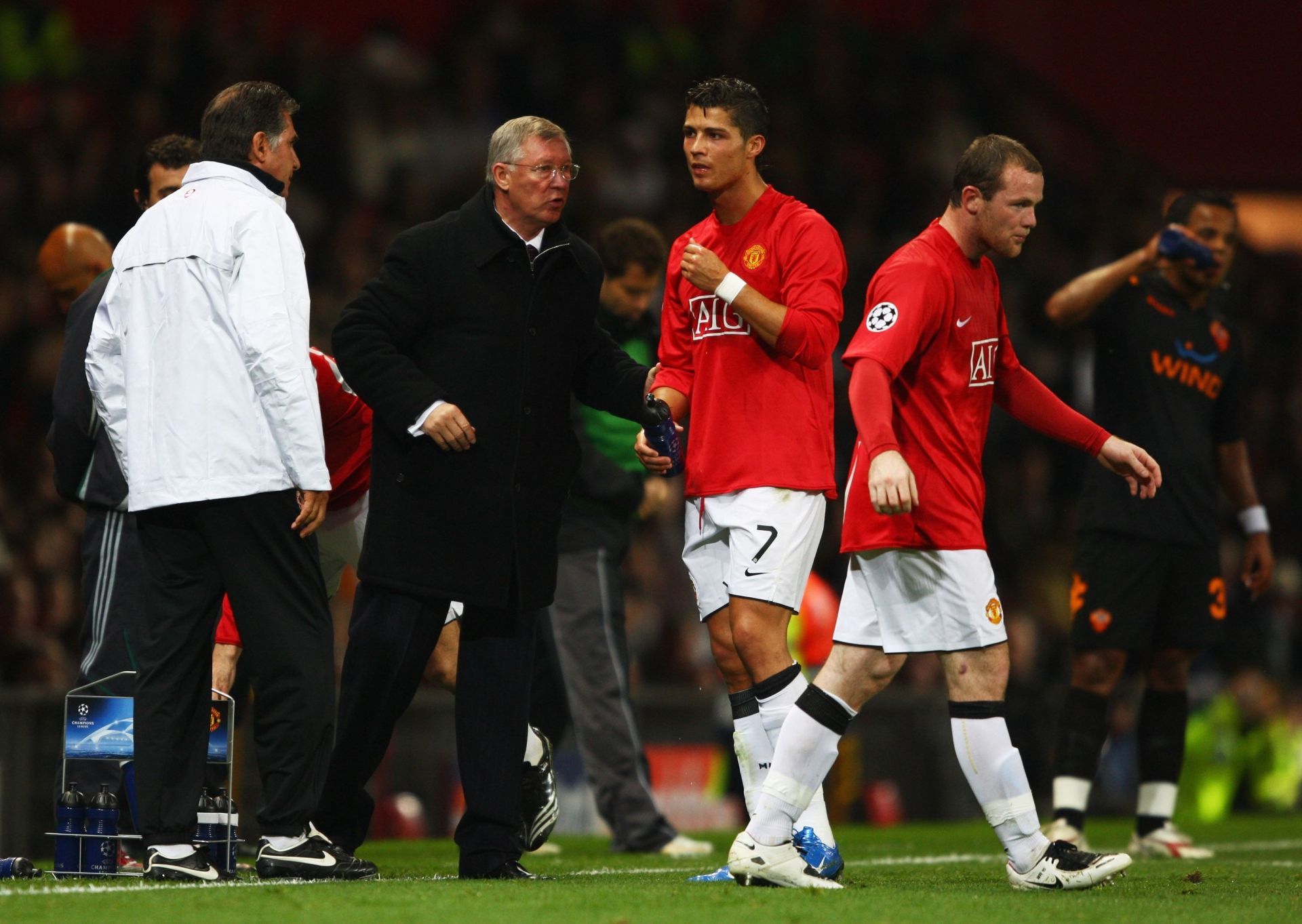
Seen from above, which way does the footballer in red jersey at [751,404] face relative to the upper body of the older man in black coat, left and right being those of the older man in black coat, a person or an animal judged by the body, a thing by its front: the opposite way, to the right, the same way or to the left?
to the right

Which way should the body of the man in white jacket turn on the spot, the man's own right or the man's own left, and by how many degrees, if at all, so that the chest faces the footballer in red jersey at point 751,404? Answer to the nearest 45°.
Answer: approximately 45° to the man's own right

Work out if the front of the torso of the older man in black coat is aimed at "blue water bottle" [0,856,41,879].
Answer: no

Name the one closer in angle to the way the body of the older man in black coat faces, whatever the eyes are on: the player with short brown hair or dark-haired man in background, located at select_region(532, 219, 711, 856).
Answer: the player with short brown hair

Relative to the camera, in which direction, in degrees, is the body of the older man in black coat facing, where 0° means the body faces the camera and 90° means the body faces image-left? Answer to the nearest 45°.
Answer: approximately 315°

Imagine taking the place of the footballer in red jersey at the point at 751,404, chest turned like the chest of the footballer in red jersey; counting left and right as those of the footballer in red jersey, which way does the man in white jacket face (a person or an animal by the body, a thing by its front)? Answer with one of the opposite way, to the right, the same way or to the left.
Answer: the opposite way

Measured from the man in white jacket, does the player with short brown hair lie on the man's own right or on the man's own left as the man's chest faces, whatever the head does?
on the man's own right

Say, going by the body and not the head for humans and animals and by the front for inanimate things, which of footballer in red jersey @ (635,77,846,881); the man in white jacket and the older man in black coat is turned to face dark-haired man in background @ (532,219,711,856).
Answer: the man in white jacket

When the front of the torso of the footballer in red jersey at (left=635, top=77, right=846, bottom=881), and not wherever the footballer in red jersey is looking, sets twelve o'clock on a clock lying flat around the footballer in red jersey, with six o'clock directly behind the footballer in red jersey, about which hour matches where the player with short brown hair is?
The player with short brown hair is roughly at 8 o'clock from the footballer in red jersey.

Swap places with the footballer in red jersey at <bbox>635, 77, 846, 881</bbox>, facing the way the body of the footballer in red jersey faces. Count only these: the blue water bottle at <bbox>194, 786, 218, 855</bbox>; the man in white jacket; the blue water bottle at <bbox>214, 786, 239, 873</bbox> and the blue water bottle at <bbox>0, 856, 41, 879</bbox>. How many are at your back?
0

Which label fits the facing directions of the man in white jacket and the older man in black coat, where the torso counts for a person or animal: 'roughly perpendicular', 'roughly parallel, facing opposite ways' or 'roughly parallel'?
roughly perpendicular

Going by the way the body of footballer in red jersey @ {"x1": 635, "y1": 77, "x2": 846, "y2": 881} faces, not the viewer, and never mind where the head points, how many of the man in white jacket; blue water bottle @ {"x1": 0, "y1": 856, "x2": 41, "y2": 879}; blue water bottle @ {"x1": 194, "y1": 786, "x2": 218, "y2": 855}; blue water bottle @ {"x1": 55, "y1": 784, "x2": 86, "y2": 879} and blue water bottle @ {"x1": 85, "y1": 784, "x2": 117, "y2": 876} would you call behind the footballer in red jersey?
0
